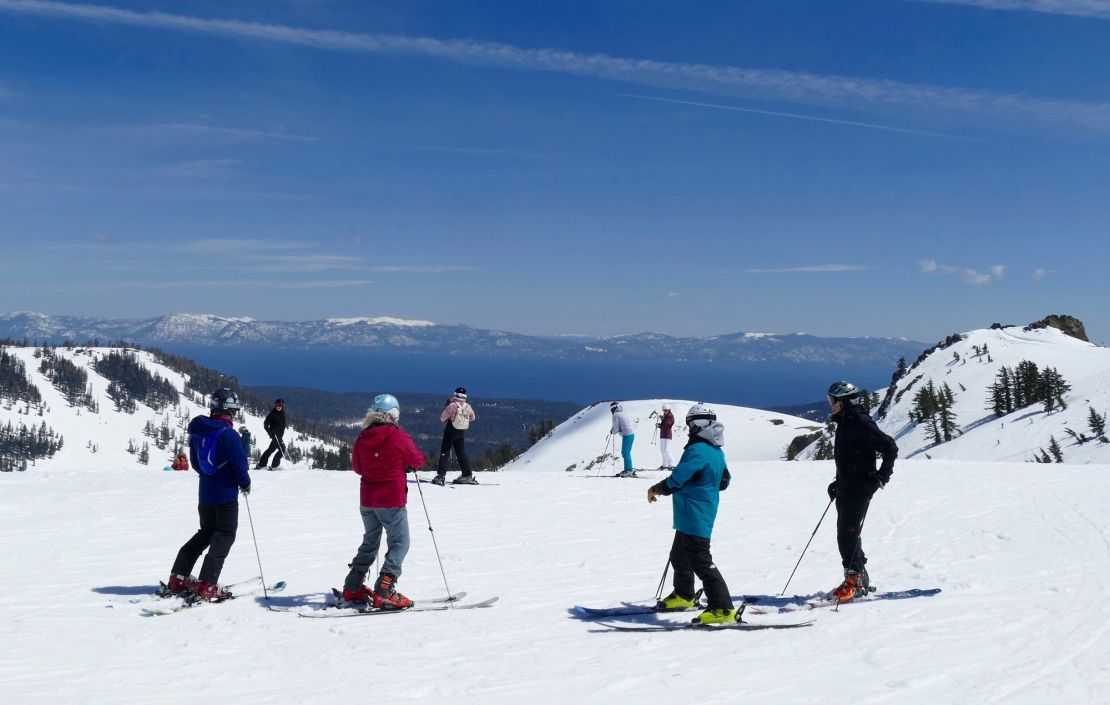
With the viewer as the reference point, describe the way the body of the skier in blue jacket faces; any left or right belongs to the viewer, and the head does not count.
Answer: facing away from the viewer and to the right of the viewer

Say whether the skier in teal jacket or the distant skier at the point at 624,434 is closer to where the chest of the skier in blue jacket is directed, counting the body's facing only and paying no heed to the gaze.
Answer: the distant skier

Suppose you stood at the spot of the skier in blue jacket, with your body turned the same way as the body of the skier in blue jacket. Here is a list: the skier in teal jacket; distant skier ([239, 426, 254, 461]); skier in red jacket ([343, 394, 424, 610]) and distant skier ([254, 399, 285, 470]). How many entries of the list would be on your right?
2

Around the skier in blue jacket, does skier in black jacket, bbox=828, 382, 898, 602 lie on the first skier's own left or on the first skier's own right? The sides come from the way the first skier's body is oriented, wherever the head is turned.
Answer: on the first skier's own right

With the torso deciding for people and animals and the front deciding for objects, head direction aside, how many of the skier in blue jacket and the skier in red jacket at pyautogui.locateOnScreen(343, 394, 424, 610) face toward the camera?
0

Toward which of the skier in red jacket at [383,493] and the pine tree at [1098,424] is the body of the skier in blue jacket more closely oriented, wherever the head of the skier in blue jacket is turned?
the pine tree

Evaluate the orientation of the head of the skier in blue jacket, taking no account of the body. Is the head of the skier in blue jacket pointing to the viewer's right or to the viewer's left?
to the viewer's right

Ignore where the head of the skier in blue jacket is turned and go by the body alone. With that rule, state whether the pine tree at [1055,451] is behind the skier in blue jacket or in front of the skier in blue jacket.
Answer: in front

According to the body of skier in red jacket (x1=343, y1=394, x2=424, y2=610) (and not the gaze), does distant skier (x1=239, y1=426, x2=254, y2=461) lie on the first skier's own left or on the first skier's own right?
on the first skier's own left

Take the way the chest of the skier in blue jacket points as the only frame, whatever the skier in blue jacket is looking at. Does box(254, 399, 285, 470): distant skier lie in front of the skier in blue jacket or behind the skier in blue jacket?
in front

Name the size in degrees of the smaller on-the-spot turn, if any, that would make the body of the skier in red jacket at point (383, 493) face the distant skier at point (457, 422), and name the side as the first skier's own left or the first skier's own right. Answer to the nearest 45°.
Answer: approximately 45° to the first skier's own left

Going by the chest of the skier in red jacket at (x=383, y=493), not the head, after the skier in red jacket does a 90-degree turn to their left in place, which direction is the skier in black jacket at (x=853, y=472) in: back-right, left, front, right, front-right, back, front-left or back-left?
back-right

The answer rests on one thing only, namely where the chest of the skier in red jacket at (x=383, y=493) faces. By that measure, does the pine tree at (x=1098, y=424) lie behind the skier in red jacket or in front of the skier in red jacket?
in front
